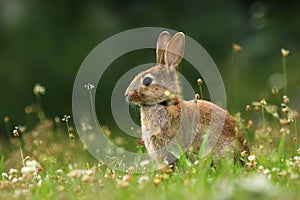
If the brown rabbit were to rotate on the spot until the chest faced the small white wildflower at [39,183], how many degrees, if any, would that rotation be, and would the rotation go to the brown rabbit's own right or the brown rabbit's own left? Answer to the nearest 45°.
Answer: approximately 45° to the brown rabbit's own left

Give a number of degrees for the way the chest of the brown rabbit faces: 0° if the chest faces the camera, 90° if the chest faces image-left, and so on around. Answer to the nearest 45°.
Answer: approximately 90°

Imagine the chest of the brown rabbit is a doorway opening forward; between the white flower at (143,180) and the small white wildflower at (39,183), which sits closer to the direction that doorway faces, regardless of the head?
the small white wildflower

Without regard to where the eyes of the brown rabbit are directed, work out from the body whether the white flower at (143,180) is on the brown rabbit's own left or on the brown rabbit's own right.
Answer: on the brown rabbit's own left
